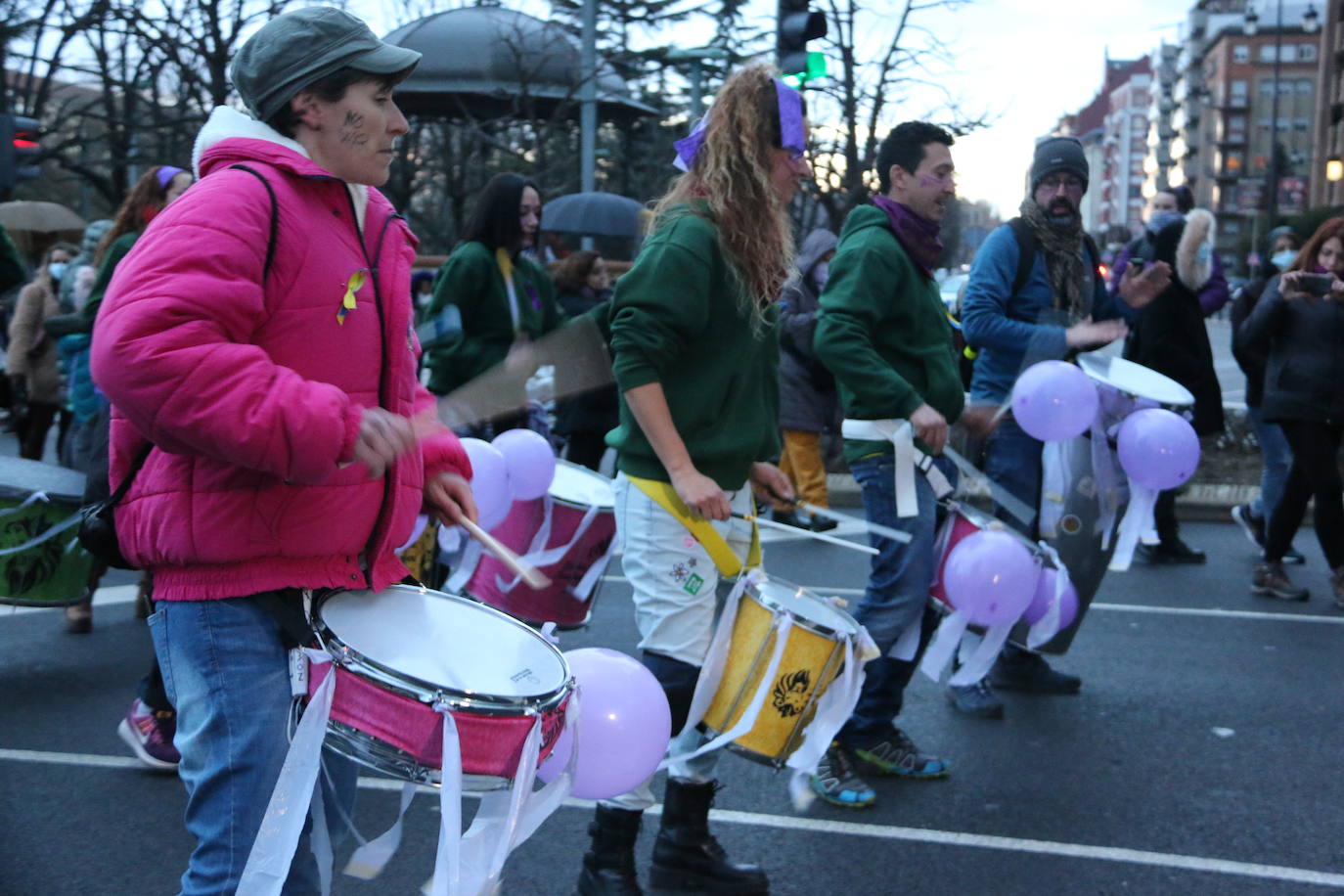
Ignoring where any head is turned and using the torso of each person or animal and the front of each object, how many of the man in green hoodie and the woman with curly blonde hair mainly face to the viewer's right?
2

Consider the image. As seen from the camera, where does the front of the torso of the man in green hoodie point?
to the viewer's right

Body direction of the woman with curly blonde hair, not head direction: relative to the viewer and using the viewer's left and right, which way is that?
facing to the right of the viewer

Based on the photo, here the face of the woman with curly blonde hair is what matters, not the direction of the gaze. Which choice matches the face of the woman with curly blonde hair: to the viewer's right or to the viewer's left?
to the viewer's right

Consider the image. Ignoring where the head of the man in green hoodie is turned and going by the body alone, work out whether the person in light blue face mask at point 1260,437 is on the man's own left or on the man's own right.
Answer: on the man's own left

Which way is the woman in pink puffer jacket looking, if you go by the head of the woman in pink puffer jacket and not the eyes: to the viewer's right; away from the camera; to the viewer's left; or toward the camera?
to the viewer's right
